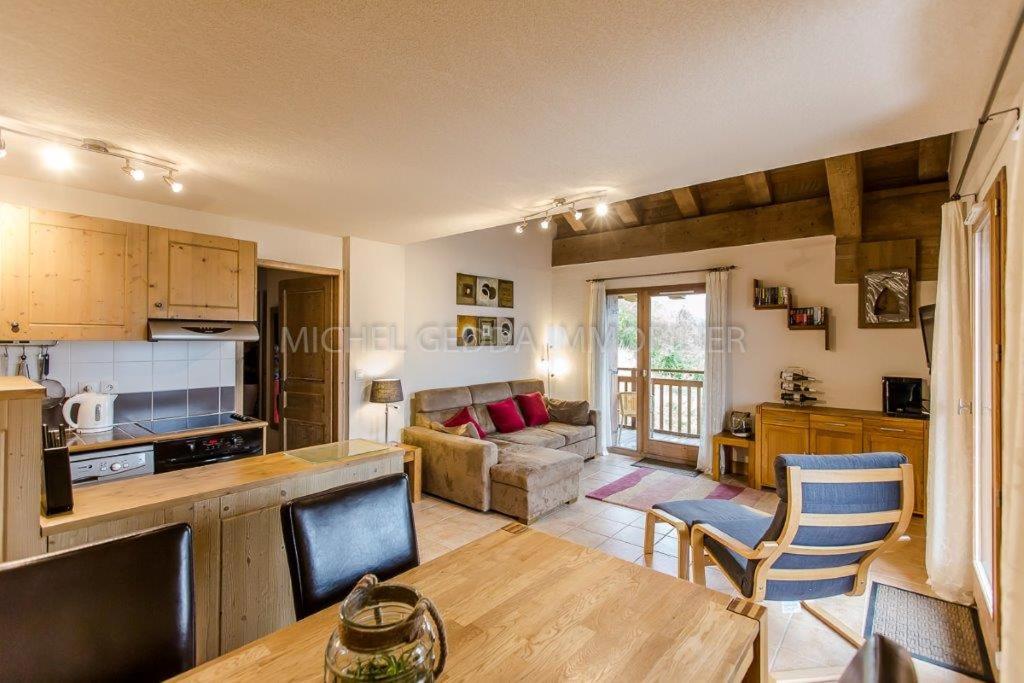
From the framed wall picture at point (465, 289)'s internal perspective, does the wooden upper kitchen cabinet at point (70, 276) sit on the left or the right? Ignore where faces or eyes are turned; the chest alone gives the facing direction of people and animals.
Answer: on its right

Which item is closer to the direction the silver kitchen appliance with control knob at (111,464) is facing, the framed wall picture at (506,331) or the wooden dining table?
the wooden dining table

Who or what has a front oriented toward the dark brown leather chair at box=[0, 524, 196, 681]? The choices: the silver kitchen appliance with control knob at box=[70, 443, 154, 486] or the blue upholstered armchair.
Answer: the silver kitchen appliance with control knob

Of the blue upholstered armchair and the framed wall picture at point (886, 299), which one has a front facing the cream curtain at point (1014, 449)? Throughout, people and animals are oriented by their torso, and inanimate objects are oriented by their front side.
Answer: the framed wall picture

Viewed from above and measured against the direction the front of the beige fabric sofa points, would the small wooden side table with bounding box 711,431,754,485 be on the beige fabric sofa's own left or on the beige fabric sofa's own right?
on the beige fabric sofa's own left

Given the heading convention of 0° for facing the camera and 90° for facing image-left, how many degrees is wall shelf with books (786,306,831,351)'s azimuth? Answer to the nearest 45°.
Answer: approximately 0°

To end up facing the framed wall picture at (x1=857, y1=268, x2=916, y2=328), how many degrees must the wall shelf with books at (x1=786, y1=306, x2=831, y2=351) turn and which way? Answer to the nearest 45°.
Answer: approximately 90° to its left

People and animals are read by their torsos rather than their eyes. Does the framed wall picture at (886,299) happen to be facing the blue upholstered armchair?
yes

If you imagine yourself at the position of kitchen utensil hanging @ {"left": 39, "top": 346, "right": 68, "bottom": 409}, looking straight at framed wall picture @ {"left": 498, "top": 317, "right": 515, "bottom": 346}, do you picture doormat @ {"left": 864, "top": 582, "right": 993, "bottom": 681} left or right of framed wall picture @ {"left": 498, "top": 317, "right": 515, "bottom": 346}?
right

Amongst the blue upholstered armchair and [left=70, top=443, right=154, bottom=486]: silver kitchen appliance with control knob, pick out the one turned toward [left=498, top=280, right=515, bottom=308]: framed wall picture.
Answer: the blue upholstered armchair

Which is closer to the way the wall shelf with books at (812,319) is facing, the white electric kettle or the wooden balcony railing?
the white electric kettle
